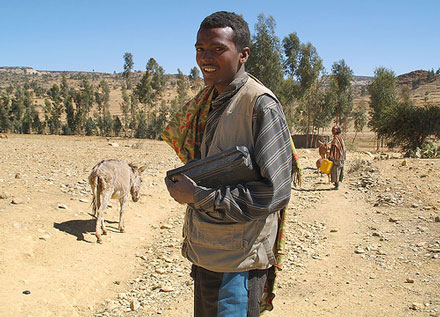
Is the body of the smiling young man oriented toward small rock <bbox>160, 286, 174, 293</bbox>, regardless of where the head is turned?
no

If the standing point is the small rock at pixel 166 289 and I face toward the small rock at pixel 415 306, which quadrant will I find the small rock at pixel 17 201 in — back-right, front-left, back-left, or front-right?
back-left

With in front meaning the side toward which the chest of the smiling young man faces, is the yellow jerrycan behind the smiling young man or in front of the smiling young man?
behind

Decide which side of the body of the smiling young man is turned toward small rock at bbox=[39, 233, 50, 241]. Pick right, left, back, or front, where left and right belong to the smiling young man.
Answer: right

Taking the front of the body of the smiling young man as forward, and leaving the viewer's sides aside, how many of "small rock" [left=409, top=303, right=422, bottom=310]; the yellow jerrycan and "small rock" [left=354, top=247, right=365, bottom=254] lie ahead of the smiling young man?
0

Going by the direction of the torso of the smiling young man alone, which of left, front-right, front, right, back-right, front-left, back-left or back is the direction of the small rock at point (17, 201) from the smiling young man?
right

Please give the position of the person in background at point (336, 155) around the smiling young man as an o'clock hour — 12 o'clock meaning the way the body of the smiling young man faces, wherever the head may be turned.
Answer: The person in background is roughly at 5 o'clock from the smiling young man.

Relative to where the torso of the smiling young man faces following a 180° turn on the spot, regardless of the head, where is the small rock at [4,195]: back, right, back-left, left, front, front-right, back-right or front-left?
left

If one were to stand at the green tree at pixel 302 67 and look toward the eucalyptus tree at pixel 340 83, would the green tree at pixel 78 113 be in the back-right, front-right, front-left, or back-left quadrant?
back-left

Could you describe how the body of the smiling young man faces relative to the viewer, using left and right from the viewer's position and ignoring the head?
facing the viewer and to the left of the viewer

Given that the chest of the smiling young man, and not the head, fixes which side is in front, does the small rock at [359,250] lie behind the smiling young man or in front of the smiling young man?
behind
